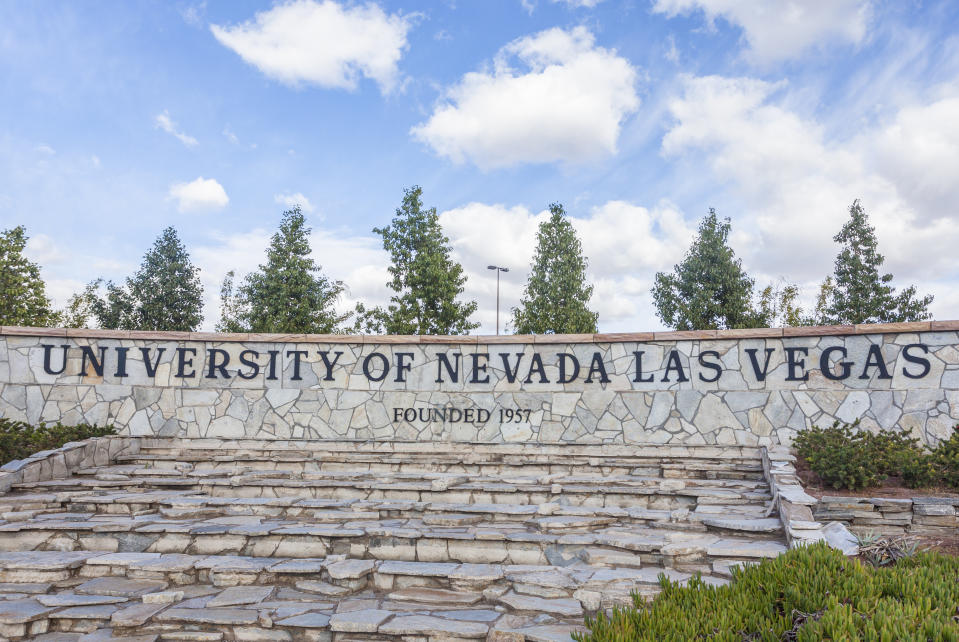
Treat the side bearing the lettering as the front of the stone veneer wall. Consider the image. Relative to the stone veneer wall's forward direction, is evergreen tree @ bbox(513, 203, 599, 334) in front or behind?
behind

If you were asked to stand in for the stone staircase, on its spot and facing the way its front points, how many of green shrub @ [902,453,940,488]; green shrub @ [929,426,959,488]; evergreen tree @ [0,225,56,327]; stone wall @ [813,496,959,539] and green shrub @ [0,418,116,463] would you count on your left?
3

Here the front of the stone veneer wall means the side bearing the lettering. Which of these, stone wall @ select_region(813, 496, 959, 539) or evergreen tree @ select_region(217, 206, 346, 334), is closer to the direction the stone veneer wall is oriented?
the stone wall

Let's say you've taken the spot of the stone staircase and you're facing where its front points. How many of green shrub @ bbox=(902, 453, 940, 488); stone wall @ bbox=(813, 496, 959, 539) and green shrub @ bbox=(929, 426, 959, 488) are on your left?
3

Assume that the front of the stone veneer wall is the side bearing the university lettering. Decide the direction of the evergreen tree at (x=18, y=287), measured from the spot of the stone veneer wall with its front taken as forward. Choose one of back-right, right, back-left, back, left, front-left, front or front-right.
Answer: back-right

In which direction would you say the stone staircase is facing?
toward the camera

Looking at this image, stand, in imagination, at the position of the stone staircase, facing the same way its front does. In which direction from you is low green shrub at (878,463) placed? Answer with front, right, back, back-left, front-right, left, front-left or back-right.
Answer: left

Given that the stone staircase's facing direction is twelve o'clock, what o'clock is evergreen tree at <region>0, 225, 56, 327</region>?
The evergreen tree is roughly at 5 o'clock from the stone staircase.

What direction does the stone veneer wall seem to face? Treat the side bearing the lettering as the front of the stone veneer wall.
toward the camera

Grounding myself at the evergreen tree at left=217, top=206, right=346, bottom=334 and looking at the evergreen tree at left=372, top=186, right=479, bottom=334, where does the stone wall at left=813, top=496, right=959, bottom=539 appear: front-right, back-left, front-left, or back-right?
front-right

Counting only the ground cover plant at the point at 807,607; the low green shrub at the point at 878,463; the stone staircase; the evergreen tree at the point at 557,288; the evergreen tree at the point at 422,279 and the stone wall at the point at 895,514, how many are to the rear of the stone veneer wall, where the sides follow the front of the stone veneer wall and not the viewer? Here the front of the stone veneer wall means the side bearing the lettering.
2

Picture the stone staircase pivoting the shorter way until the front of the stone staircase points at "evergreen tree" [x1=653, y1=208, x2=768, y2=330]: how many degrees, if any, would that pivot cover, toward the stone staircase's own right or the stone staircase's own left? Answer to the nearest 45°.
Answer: approximately 135° to the stone staircase's own left

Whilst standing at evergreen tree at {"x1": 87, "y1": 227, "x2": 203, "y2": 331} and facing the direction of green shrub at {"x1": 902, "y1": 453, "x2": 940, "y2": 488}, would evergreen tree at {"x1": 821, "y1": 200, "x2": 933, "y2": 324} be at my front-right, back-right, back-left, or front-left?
front-left

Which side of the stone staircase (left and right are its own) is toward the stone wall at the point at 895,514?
left

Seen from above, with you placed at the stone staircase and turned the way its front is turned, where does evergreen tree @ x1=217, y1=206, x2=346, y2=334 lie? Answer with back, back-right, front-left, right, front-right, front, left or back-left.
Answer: back

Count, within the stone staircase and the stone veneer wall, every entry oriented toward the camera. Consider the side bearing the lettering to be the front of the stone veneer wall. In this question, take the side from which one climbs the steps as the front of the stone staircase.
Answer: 2
